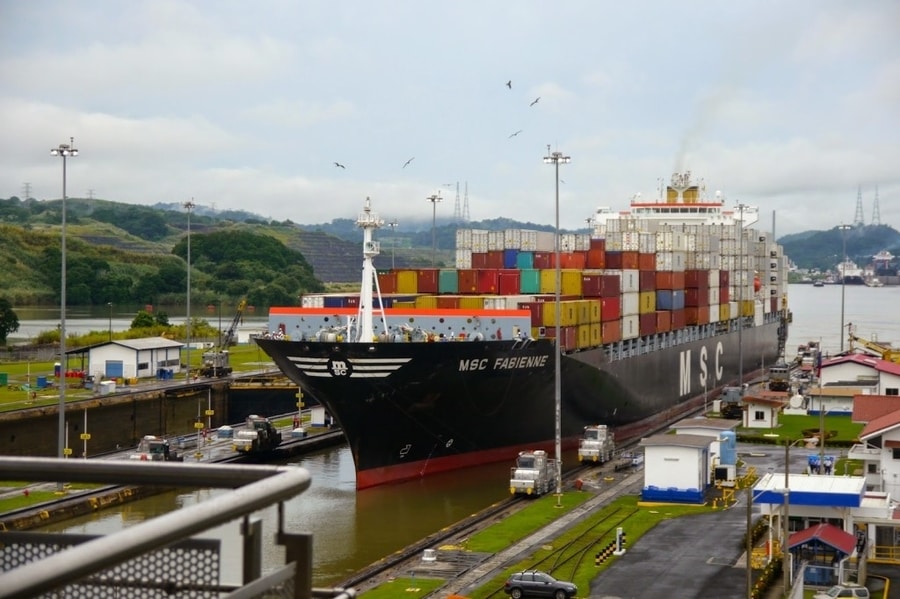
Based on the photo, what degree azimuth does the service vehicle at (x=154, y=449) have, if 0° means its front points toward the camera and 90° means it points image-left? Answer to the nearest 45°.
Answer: approximately 45°

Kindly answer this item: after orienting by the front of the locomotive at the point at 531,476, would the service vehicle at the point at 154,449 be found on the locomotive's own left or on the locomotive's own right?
on the locomotive's own right

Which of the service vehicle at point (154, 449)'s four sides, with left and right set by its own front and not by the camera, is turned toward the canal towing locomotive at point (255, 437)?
back

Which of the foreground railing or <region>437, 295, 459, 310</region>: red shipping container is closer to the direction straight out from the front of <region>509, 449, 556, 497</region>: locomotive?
the foreground railing

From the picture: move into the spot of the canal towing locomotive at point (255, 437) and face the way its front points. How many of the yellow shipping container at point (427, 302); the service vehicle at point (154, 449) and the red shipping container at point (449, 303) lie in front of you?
1

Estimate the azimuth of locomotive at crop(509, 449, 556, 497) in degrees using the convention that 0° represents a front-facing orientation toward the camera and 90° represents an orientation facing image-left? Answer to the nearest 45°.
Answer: approximately 45°

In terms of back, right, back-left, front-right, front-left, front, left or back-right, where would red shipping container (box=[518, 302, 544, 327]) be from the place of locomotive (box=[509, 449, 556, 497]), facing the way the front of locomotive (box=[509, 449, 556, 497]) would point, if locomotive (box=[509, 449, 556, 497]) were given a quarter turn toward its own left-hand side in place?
back-left

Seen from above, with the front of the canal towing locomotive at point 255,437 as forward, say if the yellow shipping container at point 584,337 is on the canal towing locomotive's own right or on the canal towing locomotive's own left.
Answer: on the canal towing locomotive's own left

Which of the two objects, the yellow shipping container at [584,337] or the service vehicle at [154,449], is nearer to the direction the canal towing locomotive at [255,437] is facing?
the service vehicle
